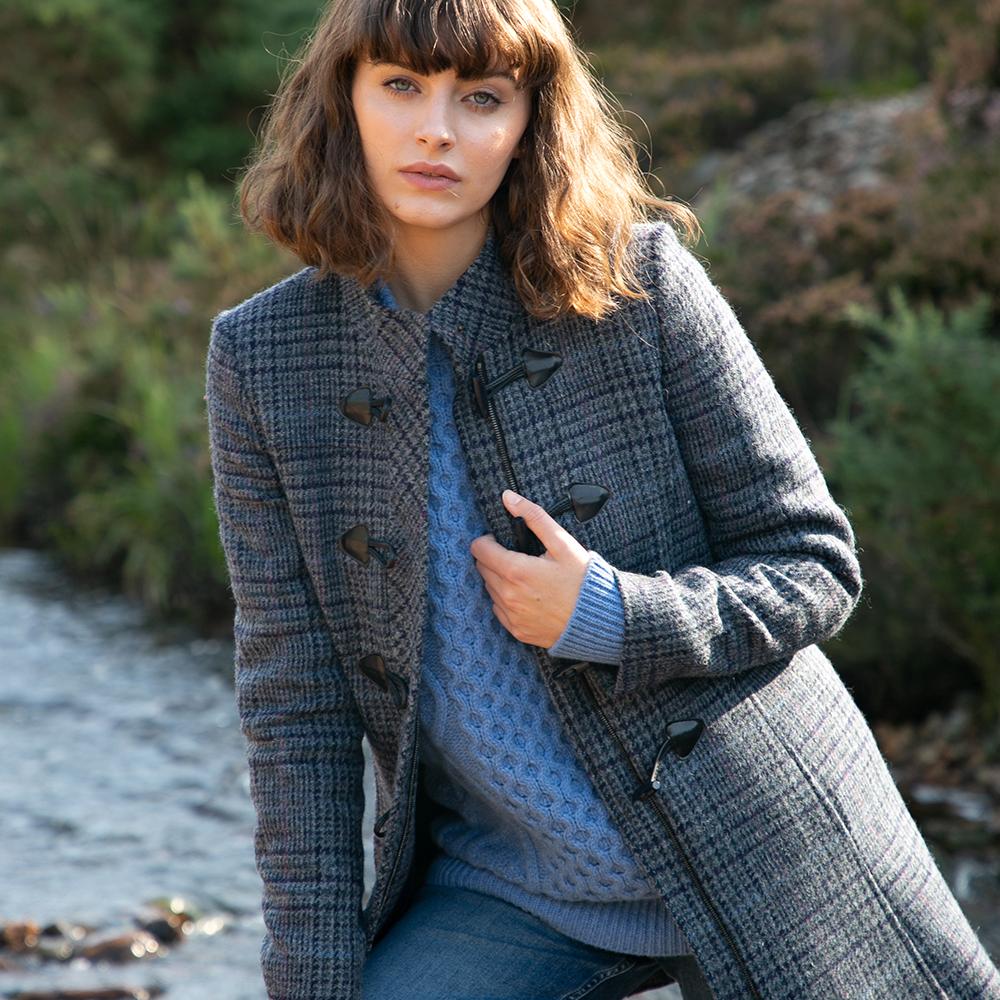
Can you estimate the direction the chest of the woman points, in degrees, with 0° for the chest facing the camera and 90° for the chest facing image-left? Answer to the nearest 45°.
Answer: approximately 0°

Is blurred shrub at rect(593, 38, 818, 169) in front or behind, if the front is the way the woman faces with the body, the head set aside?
behind

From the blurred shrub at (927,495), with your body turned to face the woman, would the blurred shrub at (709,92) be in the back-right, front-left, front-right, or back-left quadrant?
back-right

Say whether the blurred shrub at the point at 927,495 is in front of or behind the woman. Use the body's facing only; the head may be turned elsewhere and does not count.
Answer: behind

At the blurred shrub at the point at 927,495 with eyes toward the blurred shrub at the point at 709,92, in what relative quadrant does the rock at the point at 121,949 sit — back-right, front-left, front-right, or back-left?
back-left
